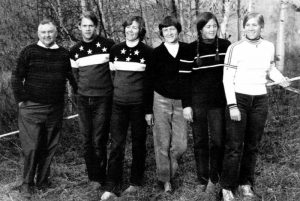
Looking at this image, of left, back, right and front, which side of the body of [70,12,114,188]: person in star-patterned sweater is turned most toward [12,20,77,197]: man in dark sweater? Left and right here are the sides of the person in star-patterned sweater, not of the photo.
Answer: right

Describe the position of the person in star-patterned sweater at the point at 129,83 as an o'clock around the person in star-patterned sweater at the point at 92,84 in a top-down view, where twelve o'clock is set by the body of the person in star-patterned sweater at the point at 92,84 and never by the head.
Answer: the person in star-patterned sweater at the point at 129,83 is roughly at 10 o'clock from the person in star-patterned sweater at the point at 92,84.

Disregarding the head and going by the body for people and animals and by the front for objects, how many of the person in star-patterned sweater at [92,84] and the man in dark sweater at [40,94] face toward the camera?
2

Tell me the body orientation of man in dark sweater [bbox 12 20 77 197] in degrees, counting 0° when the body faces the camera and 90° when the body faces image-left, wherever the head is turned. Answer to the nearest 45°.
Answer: approximately 0°

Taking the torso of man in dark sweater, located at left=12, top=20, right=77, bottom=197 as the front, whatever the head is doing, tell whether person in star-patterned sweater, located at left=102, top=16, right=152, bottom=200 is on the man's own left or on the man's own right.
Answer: on the man's own left

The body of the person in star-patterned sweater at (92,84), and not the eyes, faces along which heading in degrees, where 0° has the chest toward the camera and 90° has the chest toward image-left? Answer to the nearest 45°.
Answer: approximately 0°

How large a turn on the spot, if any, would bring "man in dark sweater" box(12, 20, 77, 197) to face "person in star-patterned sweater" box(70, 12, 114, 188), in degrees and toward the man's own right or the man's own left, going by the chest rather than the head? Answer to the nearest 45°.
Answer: approximately 45° to the man's own left
